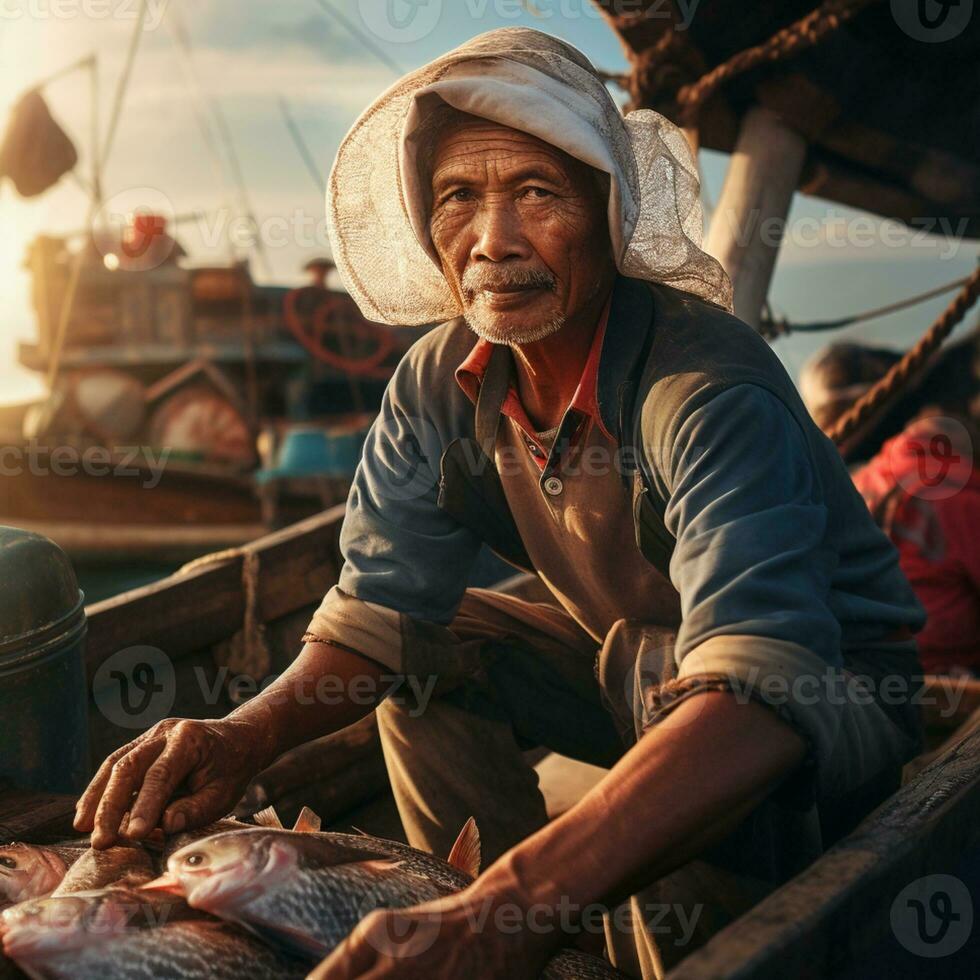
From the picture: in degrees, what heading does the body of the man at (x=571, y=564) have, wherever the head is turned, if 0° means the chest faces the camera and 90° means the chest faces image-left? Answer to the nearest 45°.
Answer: approximately 45°

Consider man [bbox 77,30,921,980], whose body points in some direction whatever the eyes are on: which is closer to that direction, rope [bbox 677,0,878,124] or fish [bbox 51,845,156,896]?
the fish

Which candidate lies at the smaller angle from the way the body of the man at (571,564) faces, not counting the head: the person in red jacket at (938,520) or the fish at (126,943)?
the fish

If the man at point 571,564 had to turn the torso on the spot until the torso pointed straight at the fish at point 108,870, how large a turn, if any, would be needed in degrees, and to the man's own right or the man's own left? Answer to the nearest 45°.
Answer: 0° — they already face it
